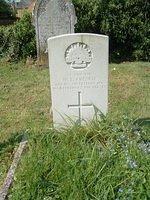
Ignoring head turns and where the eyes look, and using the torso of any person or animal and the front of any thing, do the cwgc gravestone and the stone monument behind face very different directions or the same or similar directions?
same or similar directions

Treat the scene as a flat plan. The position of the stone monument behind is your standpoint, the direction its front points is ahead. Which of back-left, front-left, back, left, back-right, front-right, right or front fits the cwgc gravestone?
front

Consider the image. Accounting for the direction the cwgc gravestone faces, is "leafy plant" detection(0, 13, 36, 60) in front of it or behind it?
behind

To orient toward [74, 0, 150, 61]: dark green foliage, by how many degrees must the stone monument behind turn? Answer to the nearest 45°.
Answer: approximately 90° to its left

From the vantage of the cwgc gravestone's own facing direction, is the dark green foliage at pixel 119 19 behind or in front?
behind

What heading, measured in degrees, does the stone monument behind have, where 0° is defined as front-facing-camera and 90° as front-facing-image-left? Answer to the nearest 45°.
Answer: approximately 0°

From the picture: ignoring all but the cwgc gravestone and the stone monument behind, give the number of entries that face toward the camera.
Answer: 2

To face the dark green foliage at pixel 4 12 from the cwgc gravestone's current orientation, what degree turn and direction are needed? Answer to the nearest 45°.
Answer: approximately 180°

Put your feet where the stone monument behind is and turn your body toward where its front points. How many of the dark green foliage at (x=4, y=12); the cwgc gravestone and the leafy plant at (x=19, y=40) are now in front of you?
1
